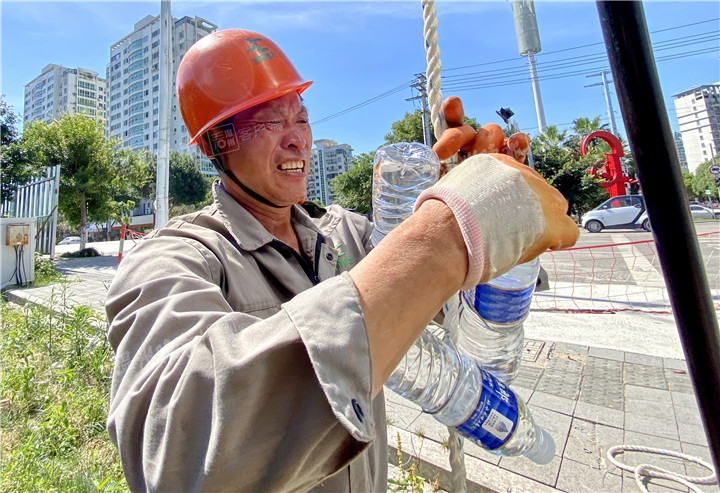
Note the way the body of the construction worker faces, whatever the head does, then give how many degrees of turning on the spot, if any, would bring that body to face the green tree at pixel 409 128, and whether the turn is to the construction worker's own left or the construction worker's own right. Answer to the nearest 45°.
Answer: approximately 135° to the construction worker's own left

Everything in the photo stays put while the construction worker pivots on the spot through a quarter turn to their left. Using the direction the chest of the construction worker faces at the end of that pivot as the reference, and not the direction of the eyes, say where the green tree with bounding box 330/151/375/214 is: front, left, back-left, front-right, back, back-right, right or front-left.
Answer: front-left

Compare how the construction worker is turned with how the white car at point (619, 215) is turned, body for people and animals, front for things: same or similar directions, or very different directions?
very different directions

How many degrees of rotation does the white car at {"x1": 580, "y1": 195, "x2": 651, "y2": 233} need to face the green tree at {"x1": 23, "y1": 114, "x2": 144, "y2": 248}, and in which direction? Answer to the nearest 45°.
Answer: approximately 45° to its left

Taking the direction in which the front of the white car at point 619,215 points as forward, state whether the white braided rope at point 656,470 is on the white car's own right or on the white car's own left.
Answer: on the white car's own left

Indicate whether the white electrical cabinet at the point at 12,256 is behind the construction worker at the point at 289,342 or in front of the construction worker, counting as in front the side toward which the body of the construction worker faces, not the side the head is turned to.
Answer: behind

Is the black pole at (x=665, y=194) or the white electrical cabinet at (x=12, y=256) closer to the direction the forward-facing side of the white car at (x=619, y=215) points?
the white electrical cabinet

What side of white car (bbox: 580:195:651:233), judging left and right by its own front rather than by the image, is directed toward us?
left
